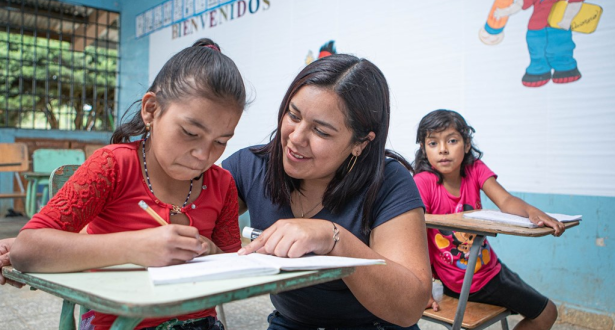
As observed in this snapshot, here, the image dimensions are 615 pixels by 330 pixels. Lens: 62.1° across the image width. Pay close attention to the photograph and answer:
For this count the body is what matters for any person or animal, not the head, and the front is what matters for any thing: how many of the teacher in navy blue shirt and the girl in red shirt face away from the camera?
0

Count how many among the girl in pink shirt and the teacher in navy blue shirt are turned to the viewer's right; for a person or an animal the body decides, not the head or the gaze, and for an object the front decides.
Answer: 0

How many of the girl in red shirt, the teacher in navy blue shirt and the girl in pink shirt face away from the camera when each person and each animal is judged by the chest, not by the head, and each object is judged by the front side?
0

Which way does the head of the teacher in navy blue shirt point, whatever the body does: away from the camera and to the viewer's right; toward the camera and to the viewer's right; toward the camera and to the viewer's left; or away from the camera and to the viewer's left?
toward the camera and to the viewer's left

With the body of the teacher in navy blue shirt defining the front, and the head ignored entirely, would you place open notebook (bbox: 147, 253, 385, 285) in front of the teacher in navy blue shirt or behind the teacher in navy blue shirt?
in front

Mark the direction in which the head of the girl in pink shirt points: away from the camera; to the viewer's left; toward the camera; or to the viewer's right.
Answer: toward the camera

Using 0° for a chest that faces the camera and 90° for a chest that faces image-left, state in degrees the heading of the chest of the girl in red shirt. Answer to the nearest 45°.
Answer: approximately 315°

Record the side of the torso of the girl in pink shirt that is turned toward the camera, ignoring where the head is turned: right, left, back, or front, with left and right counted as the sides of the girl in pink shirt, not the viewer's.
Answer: front

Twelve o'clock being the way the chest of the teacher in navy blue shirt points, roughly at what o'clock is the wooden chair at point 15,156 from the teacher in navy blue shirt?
The wooden chair is roughly at 3 o'clock from the teacher in navy blue shirt.

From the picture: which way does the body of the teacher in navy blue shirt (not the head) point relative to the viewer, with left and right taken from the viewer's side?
facing the viewer and to the left of the viewer
